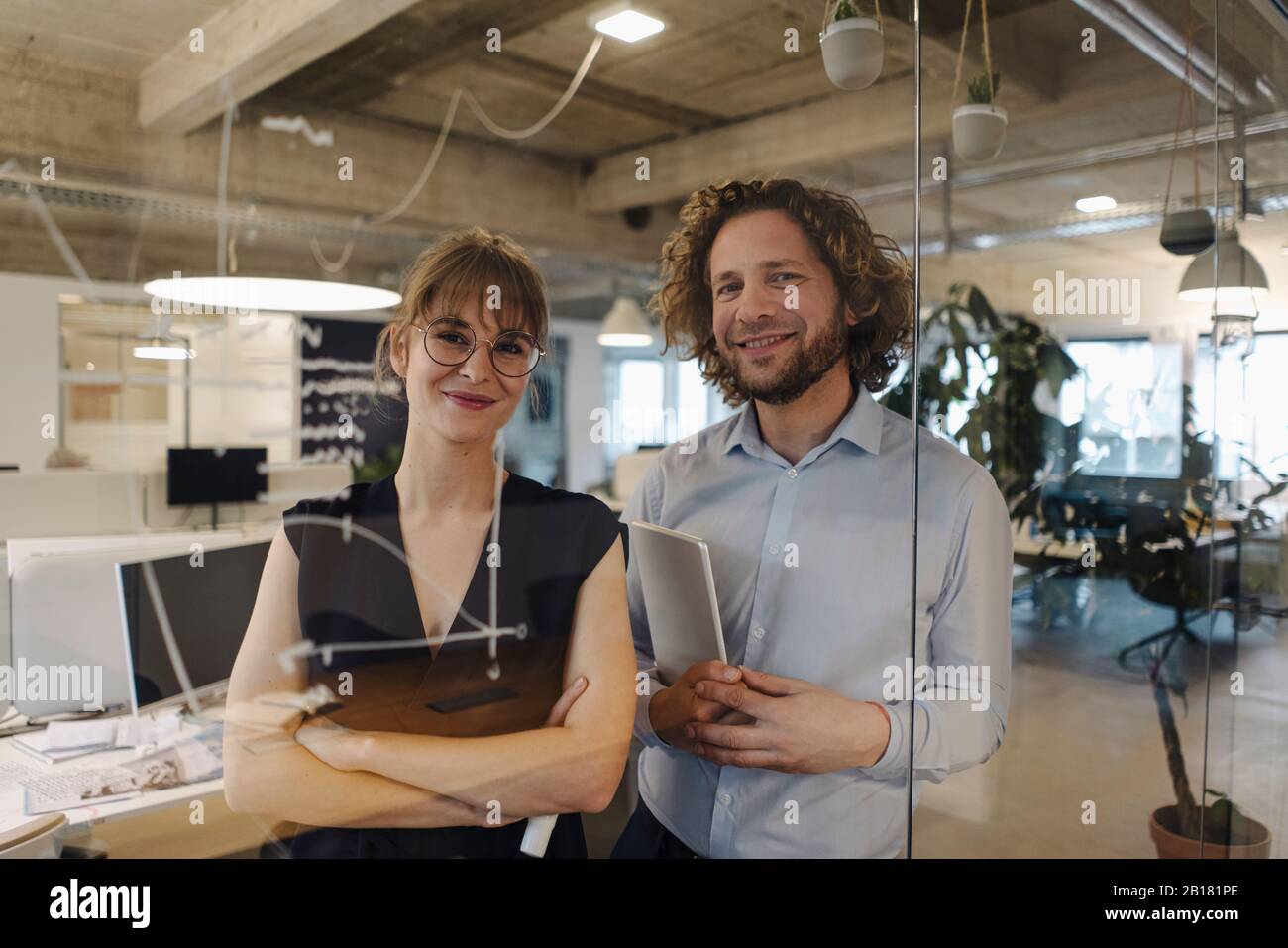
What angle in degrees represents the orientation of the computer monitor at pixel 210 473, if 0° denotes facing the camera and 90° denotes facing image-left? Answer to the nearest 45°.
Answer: approximately 0°

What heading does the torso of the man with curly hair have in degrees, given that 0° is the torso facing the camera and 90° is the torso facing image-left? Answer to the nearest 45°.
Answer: approximately 45°

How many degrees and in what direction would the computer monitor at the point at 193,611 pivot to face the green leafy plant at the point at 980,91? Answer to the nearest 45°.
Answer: approximately 45° to its left

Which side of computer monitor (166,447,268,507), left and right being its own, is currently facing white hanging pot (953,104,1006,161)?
left

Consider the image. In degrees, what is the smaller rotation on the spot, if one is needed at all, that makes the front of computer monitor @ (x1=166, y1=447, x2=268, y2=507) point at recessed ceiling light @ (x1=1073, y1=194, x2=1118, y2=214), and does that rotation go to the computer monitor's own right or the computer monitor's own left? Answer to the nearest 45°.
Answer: approximately 90° to the computer monitor's own left

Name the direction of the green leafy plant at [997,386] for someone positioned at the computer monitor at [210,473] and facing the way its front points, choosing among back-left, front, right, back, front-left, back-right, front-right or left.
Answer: left

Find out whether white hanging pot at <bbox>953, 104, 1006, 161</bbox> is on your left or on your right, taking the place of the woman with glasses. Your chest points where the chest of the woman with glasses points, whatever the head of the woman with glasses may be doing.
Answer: on your left

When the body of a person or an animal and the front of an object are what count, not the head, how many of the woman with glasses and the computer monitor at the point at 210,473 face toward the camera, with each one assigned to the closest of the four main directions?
2

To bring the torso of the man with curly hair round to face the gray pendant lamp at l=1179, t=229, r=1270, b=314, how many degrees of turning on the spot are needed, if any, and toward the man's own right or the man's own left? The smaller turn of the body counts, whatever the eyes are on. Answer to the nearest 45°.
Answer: approximately 180°
